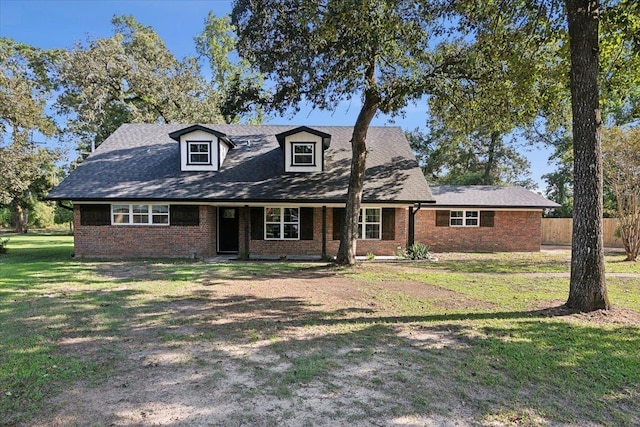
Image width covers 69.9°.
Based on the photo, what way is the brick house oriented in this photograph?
toward the camera

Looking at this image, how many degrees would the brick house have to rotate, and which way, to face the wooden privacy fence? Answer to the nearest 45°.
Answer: approximately 90° to its left

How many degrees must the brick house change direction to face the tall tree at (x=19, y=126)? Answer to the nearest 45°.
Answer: approximately 90° to its right

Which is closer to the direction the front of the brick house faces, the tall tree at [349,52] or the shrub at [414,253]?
the tall tree

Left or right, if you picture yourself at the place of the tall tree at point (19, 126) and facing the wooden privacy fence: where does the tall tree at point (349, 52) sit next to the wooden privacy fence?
right

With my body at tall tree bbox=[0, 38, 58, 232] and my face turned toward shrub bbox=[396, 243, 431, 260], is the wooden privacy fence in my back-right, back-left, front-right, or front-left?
front-left

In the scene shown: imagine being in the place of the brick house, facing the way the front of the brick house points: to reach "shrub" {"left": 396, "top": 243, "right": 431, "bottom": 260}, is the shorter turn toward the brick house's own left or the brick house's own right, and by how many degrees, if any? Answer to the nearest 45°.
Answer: approximately 90° to the brick house's own left

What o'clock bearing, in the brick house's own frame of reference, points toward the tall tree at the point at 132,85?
The tall tree is roughly at 5 o'clock from the brick house.

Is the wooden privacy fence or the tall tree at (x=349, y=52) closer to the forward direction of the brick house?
the tall tree

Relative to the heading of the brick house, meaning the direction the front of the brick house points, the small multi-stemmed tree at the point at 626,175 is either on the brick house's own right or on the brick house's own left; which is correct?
on the brick house's own left
